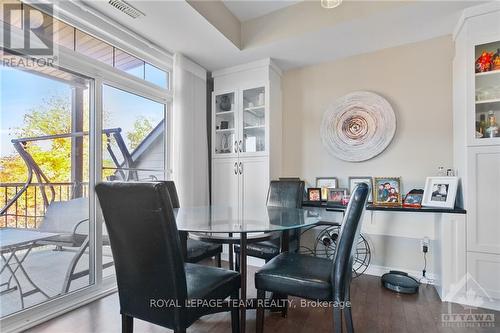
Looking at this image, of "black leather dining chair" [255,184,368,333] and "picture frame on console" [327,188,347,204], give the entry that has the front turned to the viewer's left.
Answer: the black leather dining chair

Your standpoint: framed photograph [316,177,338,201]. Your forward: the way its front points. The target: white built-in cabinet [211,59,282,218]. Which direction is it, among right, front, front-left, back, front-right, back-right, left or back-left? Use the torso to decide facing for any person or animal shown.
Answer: right

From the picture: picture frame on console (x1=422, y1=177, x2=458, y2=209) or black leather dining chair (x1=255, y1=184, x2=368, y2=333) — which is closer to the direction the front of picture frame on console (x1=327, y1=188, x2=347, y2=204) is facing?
the black leather dining chair

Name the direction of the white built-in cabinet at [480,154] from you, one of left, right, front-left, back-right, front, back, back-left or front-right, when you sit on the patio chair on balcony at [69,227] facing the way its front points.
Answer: left

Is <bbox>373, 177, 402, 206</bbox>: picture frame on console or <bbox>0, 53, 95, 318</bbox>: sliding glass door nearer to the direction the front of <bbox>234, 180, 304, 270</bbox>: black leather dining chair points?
the sliding glass door

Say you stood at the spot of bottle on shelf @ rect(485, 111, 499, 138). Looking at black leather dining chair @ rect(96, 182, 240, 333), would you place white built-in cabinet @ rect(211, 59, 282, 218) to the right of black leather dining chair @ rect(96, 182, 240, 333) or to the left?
right

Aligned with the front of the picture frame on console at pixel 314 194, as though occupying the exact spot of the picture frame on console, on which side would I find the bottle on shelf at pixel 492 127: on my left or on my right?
on my left

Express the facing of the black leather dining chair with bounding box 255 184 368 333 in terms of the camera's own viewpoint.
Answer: facing to the left of the viewer

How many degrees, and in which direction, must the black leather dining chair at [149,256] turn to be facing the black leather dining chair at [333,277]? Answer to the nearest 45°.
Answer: approximately 45° to its right

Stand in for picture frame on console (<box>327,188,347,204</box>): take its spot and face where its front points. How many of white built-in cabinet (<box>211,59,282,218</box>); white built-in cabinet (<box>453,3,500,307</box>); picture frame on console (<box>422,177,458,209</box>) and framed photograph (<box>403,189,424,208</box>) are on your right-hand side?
1

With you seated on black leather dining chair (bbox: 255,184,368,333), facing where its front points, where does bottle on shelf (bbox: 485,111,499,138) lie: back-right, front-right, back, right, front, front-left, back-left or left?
back-right

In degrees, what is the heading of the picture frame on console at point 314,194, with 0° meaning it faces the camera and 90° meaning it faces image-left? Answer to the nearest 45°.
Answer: approximately 0°

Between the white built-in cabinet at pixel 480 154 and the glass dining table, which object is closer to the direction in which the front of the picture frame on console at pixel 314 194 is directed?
the glass dining table

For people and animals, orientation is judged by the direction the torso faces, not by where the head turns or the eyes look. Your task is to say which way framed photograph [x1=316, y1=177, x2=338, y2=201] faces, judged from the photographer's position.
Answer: facing the viewer
